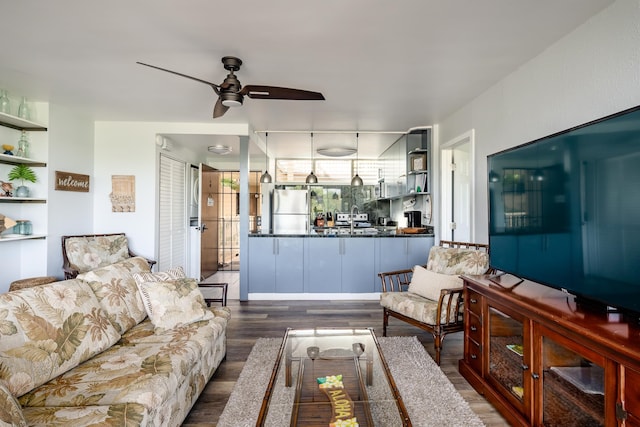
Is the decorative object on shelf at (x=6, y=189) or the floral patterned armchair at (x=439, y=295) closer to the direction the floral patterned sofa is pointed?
the floral patterned armchair

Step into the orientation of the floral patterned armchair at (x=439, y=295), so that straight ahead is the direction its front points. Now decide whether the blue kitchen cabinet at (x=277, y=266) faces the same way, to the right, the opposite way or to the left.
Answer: to the left

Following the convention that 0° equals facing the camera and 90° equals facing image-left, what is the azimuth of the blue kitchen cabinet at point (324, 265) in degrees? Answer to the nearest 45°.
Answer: approximately 0°

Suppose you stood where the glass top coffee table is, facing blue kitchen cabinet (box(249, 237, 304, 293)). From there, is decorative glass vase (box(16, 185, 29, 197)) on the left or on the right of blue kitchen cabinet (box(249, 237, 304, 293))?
left

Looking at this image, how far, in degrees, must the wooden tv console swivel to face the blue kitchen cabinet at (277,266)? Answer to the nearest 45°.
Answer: approximately 90° to its right

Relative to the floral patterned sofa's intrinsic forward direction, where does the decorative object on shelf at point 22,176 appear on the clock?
The decorative object on shelf is roughly at 7 o'clock from the floral patterned sofa.

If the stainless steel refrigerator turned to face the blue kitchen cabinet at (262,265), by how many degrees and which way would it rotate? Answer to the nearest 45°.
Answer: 0° — it already faces it

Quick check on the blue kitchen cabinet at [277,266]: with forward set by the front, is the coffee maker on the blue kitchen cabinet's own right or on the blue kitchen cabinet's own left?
on the blue kitchen cabinet's own left

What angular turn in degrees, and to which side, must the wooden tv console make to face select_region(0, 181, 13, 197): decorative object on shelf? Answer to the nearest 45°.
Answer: approximately 45° to its right

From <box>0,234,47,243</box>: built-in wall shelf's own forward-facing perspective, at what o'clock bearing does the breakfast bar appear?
The breakfast bar is roughly at 11 o'clock from the built-in wall shelf.

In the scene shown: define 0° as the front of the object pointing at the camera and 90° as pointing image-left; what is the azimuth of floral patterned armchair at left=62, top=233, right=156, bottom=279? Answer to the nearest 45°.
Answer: approximately 315°

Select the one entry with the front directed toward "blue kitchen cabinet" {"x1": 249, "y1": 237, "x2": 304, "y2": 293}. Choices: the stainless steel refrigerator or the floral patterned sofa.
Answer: the stainless steel refrigerator
